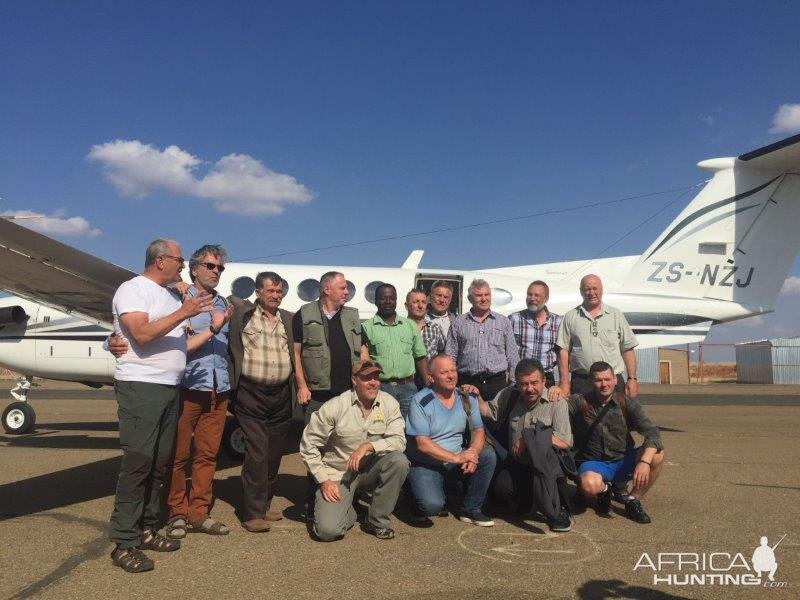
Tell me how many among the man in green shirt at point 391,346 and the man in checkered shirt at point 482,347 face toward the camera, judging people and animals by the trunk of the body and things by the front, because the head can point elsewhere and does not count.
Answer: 2

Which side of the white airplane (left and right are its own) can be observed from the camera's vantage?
left

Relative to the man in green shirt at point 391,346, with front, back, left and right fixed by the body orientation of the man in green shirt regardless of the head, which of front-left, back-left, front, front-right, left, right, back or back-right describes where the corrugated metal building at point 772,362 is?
back-left

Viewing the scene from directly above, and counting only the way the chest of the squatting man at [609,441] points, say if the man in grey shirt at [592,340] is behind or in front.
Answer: behind

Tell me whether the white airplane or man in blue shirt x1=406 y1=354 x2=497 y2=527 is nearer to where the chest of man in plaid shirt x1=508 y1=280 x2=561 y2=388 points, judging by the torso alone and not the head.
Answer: the man in blue shirt

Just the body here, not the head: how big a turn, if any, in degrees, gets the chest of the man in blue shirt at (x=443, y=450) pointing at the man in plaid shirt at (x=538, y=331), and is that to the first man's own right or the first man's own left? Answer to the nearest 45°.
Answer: approximately 90° to the first man's own left

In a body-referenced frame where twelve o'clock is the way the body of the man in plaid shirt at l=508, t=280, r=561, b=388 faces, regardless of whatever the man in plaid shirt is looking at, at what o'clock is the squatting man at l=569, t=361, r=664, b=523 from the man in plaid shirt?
The squatting man is roughly at 11 o'clock from the man in plaid shirt.

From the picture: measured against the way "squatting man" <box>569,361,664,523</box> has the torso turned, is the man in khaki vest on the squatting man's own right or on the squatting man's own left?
on the squatting man's own right

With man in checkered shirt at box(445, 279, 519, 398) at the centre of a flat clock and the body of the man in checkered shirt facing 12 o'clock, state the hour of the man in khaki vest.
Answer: The man in khaki vest is roughly at 2 o'clock from the man in checkered shirt.

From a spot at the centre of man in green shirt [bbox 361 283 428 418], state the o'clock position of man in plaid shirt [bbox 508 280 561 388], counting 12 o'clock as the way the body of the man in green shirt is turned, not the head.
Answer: The man in plaid shirt is roughly at 8 o'clock from the man in green shirt.
